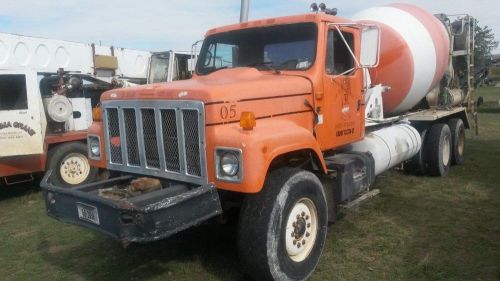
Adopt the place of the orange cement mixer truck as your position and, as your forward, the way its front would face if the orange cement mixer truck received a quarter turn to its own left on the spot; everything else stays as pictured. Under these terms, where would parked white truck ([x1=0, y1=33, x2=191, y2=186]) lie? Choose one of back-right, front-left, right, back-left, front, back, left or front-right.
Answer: back

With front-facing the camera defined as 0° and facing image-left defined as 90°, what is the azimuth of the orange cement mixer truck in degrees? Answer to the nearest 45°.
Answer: approximately 45°
